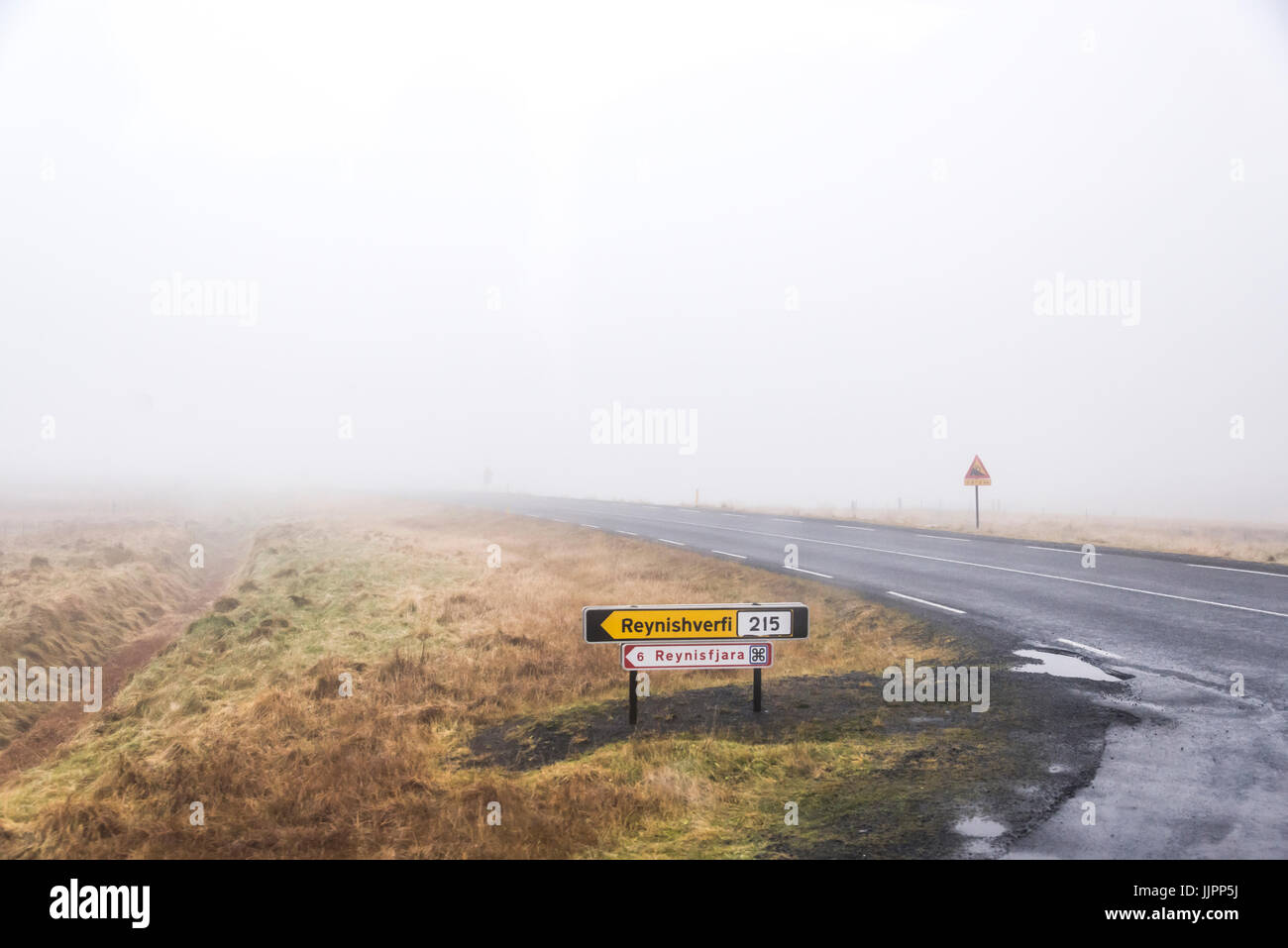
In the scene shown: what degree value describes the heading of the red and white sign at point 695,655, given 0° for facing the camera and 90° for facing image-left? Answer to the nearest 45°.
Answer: approximately 0°

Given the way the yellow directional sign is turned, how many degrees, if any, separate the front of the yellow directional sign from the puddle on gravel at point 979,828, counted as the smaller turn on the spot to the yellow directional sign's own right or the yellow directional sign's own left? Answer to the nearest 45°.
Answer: approximately 45° to the yellow directional sign's own left

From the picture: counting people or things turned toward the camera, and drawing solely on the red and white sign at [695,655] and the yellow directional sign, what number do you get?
2

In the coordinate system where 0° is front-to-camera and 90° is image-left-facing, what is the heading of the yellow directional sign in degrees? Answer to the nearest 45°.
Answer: approximately 0°
